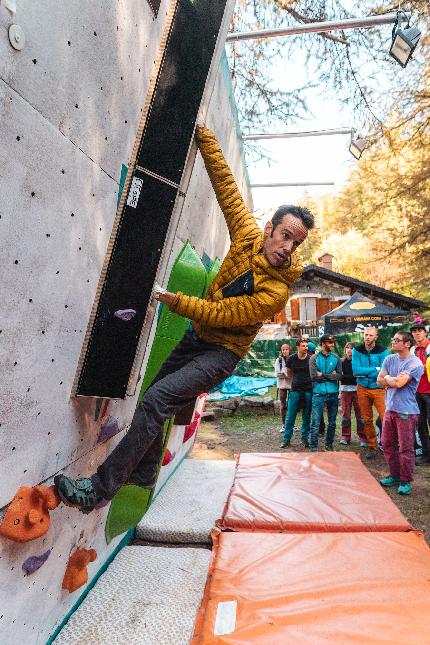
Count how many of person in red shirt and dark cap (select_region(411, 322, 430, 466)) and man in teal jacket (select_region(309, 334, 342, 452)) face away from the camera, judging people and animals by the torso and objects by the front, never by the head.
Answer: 0

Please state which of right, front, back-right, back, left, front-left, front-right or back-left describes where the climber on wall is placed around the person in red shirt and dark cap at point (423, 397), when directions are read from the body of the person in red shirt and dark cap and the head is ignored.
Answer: front-left

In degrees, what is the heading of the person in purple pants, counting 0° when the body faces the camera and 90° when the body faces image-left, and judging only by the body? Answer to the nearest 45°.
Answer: approximately 45°

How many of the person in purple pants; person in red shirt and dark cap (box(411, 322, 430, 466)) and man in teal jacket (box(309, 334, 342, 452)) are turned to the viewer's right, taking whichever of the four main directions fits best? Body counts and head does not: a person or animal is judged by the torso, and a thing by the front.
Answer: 0

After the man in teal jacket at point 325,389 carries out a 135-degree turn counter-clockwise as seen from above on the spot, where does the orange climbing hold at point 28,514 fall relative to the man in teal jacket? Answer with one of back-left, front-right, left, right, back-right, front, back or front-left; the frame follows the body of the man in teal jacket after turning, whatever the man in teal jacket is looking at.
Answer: back-right

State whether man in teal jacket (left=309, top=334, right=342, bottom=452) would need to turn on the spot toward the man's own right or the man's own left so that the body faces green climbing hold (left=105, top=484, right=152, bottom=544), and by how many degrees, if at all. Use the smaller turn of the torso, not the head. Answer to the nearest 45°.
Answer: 0° — they already face it

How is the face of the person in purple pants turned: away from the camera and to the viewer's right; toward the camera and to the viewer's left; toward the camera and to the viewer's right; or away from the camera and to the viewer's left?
toward the camera and to the viewer's left

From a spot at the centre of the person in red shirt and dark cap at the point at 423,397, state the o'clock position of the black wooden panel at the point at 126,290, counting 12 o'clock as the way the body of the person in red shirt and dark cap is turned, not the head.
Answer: The black wooden panel is roughly at 11 o'clock from the person in red shirt and dark cap.

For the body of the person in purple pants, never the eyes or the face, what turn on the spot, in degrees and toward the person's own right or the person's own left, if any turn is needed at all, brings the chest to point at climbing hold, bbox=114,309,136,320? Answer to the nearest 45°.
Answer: approximately 45° to the person's own left

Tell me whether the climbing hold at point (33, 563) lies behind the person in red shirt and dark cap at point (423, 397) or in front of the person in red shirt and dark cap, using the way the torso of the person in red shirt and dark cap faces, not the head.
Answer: in front

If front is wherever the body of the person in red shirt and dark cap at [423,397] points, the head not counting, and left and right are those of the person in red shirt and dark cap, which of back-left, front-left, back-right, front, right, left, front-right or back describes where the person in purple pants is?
front-left

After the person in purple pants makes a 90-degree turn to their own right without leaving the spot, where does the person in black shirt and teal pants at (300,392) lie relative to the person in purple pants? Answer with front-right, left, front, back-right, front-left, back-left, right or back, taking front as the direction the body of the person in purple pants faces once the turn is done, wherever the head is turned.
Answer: front

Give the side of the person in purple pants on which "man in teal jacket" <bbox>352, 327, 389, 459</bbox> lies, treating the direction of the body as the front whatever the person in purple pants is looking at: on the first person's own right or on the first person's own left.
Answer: on the first person's own right

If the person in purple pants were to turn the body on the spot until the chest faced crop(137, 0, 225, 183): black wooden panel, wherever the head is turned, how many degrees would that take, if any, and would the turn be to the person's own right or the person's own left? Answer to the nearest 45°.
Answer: approximately 45° to the person's own left

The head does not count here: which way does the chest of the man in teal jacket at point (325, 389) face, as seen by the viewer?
toward the camera

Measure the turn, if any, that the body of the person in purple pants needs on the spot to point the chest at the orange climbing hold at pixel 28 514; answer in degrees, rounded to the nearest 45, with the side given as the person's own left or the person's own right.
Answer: approximately 45° to the person's own left
